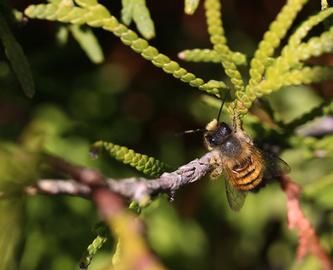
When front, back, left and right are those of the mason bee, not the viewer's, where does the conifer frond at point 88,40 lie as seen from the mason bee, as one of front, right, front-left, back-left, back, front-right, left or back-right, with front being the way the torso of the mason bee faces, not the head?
front-left

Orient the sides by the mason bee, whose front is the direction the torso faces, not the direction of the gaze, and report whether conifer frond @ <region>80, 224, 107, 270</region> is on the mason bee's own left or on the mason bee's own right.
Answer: on the mason bee's own left

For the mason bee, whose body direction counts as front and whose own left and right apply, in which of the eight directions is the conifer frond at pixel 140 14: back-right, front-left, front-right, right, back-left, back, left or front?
front-left
